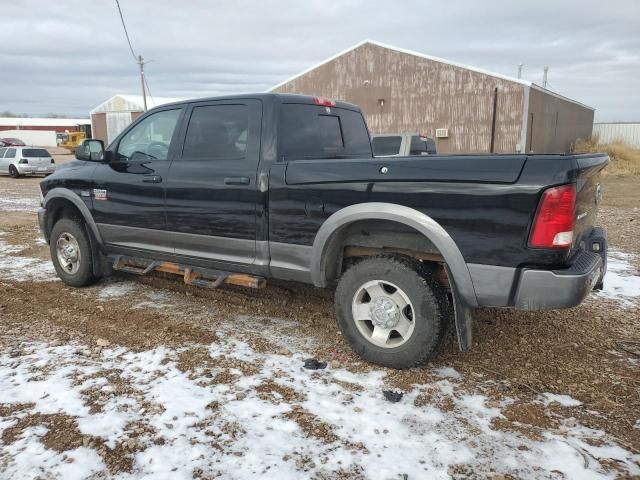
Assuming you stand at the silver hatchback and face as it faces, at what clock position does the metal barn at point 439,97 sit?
The metal barn is roughly at 5 o'clock from the silver hatchback.

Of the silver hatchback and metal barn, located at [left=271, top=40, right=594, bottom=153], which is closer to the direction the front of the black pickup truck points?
the silver hatchback

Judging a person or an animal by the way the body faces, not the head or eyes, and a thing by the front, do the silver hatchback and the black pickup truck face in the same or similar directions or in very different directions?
same or similar directions

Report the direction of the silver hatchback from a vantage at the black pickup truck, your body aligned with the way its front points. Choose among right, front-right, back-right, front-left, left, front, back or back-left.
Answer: front

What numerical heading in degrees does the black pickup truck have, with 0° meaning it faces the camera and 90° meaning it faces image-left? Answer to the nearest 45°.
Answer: approximately 135°

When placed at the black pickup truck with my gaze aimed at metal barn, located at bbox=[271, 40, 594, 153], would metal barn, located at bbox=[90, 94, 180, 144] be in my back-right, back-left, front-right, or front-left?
front-left

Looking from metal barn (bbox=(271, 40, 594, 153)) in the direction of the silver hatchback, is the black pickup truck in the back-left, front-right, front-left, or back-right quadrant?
front-left

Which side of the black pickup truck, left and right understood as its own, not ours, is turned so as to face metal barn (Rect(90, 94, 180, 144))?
front

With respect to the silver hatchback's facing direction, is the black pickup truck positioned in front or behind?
behind

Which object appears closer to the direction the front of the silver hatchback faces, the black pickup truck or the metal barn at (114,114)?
the metal barn

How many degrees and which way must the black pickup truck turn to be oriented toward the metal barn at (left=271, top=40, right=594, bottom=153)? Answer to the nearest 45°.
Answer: approximately 45° to its right

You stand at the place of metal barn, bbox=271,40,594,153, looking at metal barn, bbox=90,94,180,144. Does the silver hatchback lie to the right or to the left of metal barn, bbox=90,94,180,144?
left

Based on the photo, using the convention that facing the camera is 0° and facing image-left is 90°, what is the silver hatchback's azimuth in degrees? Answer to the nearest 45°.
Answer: approximately 135°

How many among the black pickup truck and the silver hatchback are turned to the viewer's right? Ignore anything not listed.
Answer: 0
